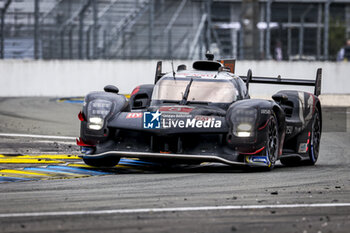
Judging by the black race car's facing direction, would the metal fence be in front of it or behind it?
behind

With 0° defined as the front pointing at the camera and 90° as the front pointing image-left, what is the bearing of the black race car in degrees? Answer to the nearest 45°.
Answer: approximately 0°
